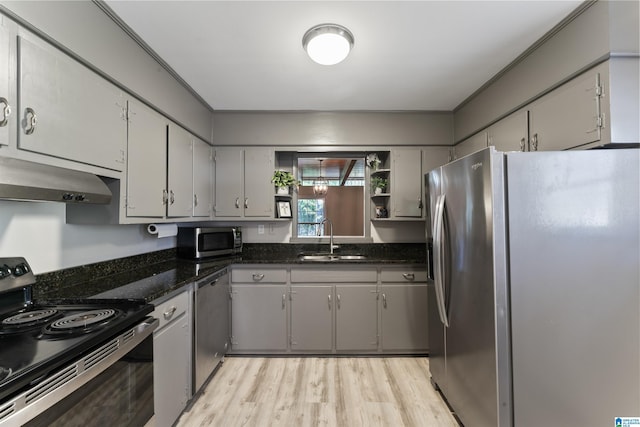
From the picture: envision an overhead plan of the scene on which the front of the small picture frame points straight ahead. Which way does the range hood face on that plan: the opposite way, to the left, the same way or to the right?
to the left

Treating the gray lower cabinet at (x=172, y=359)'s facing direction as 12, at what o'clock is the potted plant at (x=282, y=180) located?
The potted plant is roughly at 9 o'clock from the gray lower cabinet.

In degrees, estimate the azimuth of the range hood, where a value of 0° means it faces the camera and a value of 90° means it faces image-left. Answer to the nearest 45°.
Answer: approximately 315°

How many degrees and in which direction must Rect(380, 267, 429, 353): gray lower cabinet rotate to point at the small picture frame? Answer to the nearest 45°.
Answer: approximately 90° to its right

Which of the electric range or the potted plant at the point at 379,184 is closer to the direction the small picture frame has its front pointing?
the electric range

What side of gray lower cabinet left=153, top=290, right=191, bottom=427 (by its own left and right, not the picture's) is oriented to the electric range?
right

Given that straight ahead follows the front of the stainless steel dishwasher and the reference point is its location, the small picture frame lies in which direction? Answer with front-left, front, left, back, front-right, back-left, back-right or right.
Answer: left

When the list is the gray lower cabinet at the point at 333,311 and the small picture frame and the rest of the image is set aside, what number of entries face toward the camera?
2
